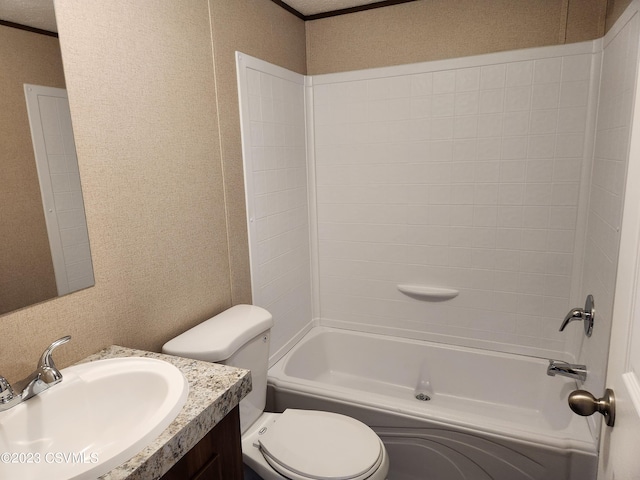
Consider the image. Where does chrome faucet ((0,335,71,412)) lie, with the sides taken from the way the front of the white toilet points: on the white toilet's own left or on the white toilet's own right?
on the white toilet's own right

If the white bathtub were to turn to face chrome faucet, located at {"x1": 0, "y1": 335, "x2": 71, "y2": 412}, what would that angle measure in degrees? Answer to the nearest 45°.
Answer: approximately 45° to its right

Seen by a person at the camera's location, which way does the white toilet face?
facing the viewer and to the right of the viewer

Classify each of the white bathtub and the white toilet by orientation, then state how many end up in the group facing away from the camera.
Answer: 0

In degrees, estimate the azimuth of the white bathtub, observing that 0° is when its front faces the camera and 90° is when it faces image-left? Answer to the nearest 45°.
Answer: approximately 0°

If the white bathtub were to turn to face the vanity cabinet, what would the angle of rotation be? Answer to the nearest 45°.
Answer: approximately 45° to its right
